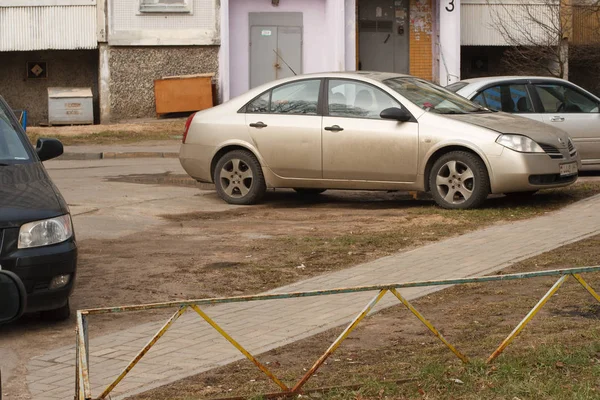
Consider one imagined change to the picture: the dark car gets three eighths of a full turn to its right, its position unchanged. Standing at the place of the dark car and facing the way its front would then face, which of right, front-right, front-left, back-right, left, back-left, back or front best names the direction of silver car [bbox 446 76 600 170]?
right

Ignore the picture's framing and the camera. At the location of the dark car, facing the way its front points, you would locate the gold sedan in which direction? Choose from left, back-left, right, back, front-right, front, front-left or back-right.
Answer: back-left

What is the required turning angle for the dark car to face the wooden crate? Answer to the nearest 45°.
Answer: approximately 180°

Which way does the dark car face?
toward the camera

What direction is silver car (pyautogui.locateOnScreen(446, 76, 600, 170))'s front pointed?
to the viewer's right

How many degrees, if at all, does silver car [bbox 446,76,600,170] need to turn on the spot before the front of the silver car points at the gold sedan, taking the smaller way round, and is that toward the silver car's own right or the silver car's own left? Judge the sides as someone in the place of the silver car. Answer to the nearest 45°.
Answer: approximately 135° to the silver car's own right
